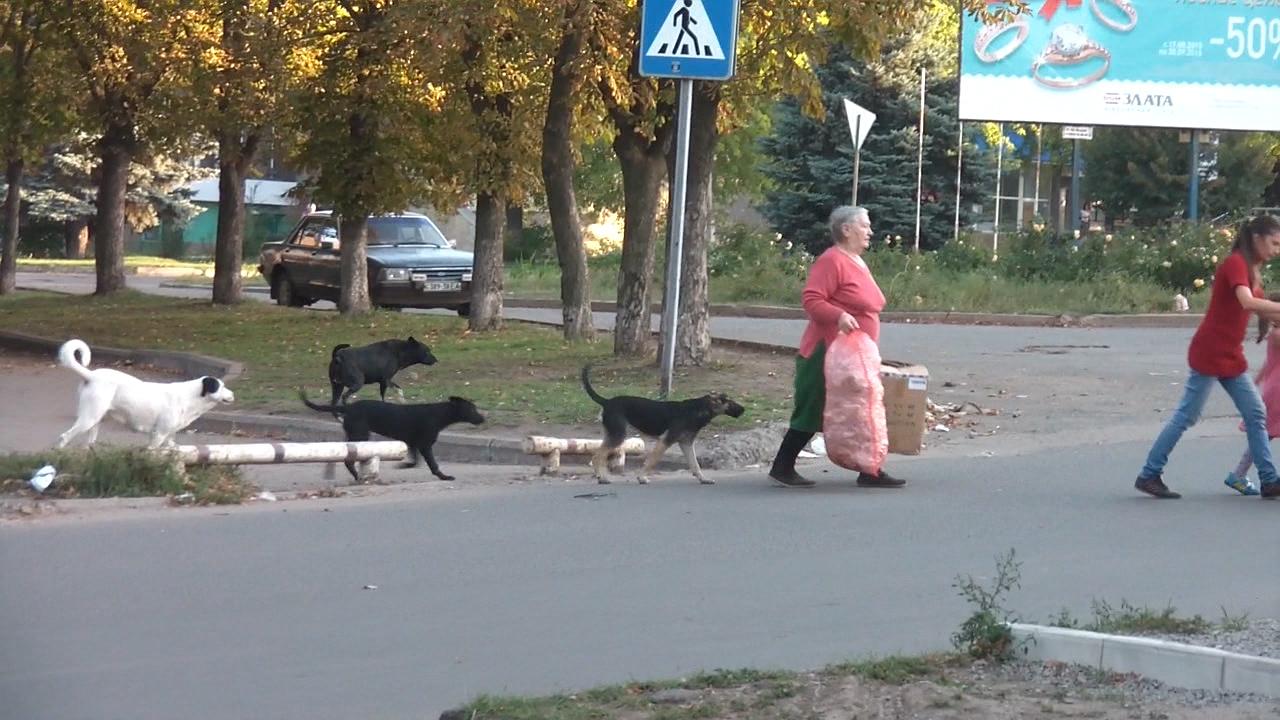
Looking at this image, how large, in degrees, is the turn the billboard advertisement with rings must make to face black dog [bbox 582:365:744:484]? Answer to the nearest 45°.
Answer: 0° — it already faces it

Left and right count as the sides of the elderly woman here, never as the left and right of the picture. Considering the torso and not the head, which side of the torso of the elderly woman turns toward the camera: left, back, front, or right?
right

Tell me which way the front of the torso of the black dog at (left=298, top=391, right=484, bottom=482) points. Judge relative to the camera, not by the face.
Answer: to the viewer's right

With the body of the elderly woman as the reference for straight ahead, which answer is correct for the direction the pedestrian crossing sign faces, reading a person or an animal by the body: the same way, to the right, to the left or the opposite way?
to the right

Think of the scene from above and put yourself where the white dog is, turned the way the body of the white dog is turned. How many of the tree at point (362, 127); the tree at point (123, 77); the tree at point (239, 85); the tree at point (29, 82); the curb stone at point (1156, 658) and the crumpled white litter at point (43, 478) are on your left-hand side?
4

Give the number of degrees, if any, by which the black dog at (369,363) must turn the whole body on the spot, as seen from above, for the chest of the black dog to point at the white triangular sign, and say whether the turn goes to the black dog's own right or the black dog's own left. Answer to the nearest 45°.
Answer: approximately 45° to the black dog's own left

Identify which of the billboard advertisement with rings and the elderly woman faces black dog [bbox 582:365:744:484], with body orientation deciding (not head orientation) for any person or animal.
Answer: the billboard advertisement with rings

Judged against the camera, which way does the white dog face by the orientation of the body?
to the viewer's right

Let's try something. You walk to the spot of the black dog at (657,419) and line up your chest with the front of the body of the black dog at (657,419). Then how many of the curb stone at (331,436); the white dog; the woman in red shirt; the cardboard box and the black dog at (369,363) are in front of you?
2

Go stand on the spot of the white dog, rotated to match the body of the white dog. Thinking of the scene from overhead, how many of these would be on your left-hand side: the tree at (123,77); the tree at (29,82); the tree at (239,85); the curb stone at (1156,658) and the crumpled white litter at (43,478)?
3

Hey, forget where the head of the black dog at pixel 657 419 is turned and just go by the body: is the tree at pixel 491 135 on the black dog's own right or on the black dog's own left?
on the black dog's own left

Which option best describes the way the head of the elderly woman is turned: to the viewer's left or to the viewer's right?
to the viewer's right

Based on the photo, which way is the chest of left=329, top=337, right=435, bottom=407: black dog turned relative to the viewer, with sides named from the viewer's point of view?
facing to the right of the viewer

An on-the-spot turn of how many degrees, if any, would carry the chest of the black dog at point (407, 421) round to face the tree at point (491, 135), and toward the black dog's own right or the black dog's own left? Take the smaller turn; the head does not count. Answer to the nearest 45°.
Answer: approximately 90° to the black dog's own left

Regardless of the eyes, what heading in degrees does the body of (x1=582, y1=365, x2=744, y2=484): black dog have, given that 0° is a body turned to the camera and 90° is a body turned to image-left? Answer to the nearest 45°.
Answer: approximately 270°

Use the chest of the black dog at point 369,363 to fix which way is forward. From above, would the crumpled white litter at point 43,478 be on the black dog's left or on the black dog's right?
on the black dog's right
